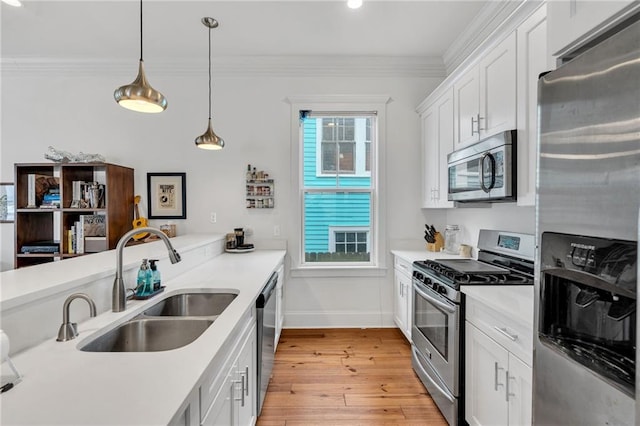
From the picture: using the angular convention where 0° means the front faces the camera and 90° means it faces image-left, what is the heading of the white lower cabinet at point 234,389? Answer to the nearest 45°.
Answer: approximately 270°

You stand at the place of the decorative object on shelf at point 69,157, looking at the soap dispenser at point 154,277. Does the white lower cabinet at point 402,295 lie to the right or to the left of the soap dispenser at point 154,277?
left

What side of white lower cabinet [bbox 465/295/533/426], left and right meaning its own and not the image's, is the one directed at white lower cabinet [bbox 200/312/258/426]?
front

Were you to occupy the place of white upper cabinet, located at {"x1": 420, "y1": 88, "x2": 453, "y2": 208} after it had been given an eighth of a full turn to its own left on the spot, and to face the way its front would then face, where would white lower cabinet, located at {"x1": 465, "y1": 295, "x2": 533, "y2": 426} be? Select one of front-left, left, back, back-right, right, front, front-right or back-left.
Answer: front-left

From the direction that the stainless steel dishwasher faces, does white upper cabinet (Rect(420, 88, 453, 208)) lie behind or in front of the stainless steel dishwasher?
in front

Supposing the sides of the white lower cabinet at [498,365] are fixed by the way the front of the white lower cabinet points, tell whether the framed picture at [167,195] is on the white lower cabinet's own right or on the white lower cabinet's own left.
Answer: on the white lower cabinet's own right

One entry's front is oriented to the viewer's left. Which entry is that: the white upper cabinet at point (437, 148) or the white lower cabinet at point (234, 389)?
the white upper cabinet

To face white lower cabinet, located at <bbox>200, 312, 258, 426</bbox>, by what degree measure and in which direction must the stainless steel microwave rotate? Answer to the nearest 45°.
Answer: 0° — it already faces it

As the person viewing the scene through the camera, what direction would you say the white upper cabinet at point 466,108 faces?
facing the viewer and to the left of the viewer

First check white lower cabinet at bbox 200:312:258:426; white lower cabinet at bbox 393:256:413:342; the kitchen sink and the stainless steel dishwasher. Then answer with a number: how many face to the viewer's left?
1

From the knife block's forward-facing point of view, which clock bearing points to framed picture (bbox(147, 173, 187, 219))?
The framed picture is roughly at 1 o'clock from the knife block.
